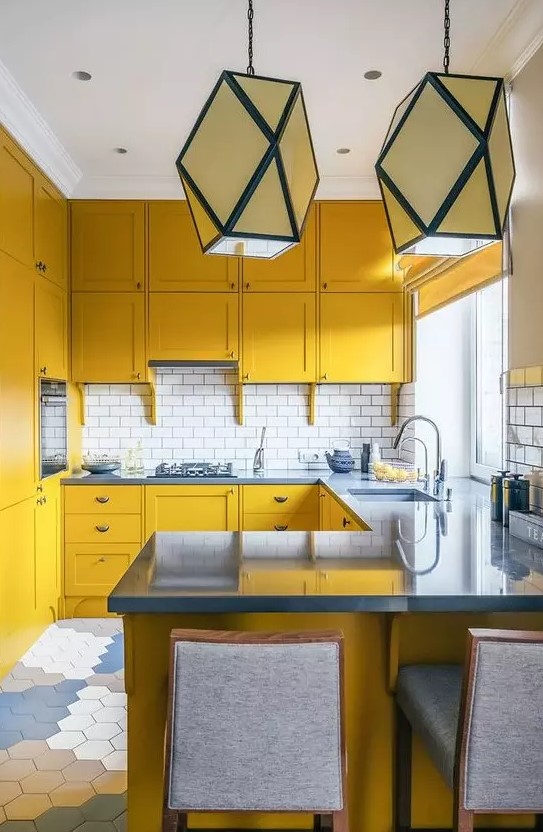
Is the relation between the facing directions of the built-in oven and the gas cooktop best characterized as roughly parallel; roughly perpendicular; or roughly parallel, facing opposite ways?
roughly perpendicular

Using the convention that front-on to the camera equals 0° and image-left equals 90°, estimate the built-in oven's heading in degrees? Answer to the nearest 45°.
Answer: approximately 270°

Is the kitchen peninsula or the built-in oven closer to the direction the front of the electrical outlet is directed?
the kitchen peninsula

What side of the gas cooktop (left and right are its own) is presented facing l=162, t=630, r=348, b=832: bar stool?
front

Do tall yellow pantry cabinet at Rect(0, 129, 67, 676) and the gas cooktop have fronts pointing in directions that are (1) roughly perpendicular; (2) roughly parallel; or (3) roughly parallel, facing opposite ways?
roughly perpendicular

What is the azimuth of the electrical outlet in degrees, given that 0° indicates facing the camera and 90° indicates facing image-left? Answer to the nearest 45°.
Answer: approximately 0°

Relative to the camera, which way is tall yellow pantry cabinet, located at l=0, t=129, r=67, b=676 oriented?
to the viewer's right

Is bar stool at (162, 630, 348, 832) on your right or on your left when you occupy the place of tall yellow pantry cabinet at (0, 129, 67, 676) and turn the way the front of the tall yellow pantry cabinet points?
on your right

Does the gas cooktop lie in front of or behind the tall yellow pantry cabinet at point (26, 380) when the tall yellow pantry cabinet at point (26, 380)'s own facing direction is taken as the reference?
in front

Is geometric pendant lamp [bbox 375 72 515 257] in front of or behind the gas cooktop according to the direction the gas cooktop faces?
in front

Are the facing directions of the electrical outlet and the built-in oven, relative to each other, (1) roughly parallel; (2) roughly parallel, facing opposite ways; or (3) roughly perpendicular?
roughly perpendicular

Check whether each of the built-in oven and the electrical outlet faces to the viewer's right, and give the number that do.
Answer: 1

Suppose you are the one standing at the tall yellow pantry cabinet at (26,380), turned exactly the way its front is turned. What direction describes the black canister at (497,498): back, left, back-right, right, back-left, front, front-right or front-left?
front-right

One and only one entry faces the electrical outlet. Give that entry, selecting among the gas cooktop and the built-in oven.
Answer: the built-in oven
